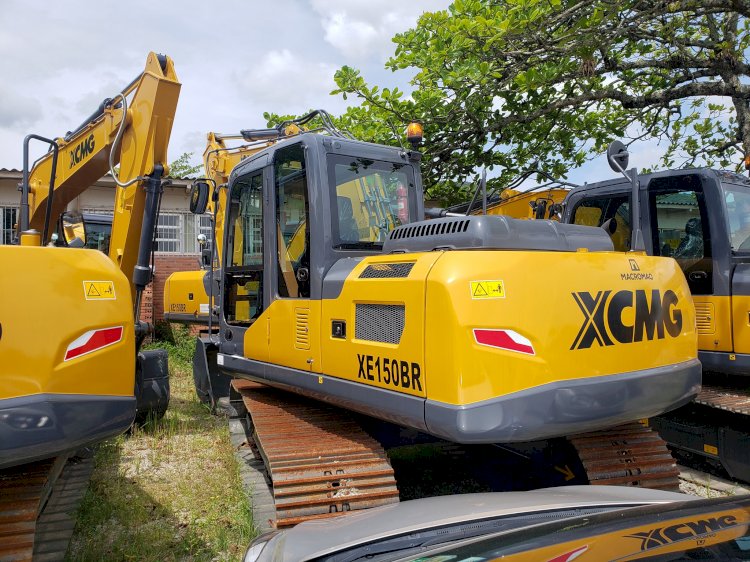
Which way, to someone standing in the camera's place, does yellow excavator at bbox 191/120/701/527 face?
facing away from the viewer and to the left of the viewer

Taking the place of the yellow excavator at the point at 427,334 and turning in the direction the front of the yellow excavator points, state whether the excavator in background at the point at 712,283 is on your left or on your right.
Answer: on your right

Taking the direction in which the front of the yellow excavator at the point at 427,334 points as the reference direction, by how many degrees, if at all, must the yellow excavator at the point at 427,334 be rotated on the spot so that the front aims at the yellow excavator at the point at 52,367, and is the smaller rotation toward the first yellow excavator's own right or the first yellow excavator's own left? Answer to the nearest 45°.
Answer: approximately 90° to the first yellow excavator's own left

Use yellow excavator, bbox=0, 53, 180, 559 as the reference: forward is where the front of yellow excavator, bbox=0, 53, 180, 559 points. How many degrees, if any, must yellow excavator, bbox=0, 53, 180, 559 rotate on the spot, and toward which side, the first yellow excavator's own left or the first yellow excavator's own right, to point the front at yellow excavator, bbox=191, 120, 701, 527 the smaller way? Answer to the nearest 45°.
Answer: approximately 45° to the first yellow excavator's own right

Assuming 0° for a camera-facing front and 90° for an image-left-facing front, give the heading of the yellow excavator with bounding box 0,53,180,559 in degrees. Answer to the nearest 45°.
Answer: approximately 225°
